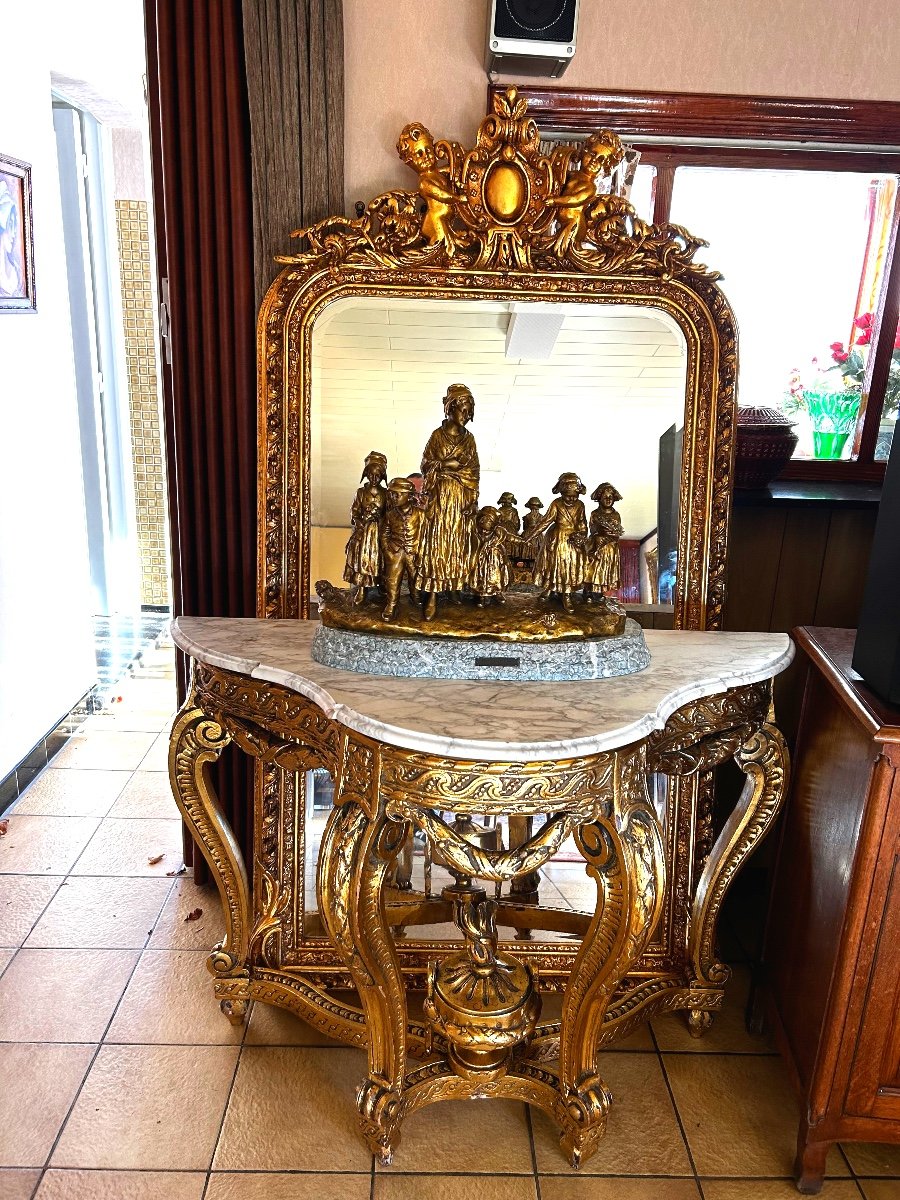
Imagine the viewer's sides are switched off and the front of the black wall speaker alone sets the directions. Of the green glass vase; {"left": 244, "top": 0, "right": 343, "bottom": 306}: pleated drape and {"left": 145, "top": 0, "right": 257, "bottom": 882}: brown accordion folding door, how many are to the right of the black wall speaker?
2

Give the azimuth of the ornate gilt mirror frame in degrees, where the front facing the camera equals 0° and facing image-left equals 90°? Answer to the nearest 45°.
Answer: approximately 0°

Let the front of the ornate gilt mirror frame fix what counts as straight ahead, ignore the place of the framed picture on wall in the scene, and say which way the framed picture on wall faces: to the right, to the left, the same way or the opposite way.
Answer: to the left

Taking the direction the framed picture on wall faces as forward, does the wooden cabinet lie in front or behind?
in front

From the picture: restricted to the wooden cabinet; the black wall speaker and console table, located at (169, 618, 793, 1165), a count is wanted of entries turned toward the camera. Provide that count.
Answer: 3
